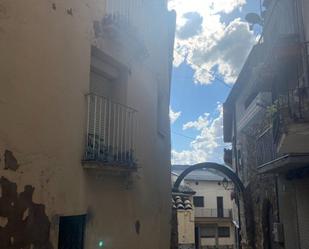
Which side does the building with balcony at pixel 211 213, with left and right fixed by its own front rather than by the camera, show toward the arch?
front

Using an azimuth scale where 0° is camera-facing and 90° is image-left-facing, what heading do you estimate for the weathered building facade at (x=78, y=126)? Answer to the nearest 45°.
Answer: approximately 315°

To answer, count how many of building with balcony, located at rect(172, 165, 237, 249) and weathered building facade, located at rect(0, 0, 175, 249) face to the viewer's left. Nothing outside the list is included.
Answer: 0

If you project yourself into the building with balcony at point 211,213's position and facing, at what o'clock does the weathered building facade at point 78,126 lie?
The weathered building facade is roughly at 12 o'clock from the building with balcony.

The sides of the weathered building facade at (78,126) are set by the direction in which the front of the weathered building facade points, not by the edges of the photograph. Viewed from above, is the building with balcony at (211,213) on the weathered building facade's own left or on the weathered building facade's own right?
on the weathered building facade's own left

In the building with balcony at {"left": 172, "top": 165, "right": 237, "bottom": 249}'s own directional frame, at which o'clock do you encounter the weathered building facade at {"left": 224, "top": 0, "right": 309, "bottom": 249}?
The weathered building facade is roughly at 12 o'clock from the building with balcony.

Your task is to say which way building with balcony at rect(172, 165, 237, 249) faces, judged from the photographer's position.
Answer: facing the viewer

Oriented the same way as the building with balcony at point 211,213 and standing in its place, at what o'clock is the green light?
The green light is roughly at 12 o'clock from the building with balcony.

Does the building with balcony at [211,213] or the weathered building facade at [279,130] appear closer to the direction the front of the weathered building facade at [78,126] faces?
the weathered building facade
